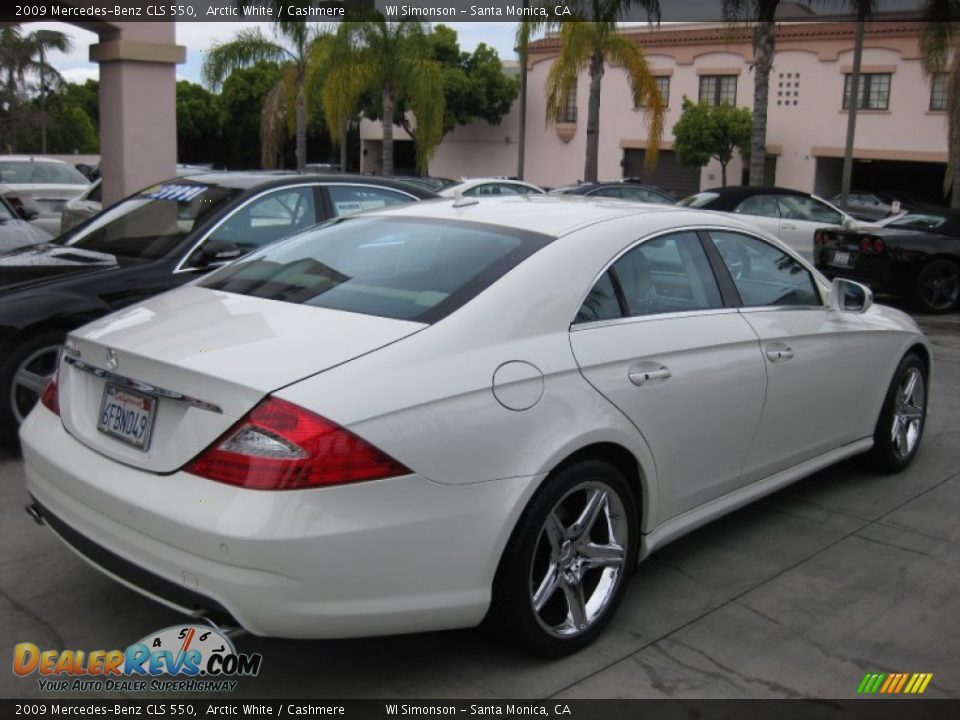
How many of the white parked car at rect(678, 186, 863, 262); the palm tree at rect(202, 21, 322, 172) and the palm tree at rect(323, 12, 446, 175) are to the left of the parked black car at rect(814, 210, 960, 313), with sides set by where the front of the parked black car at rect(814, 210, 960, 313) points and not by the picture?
3

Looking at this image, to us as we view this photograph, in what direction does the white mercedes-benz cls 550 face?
facing away from the viewer and to the right of the viewer

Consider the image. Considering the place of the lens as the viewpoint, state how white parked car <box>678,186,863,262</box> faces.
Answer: facing away from the viewer and to the right of the viewer

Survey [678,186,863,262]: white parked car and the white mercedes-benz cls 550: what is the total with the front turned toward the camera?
0

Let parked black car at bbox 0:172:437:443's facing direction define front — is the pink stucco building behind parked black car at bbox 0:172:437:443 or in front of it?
behind

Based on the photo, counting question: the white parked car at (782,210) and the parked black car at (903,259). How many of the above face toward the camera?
0

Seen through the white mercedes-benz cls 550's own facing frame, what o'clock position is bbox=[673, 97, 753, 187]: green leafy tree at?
The green leafy tree is roughly at 11 o'clock from the white mercedes-benz cls 550.

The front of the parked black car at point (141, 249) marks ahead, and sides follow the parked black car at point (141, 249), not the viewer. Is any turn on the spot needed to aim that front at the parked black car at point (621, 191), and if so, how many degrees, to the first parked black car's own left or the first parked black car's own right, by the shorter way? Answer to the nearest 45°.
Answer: approximately 180°

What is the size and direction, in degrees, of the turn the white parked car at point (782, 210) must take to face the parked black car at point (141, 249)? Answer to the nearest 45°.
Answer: approximately 135° to its right

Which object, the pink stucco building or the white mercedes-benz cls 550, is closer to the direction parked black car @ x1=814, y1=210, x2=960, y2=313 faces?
the pink stucco building

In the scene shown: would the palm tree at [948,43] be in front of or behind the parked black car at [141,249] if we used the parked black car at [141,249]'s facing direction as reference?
behind

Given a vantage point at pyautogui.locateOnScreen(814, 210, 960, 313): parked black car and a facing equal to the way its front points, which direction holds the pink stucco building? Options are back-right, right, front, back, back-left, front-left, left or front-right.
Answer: front-left

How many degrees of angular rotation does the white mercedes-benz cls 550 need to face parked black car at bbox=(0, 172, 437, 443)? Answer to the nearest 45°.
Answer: approximately 90° to its left

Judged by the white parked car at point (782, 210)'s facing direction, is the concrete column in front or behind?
behind
